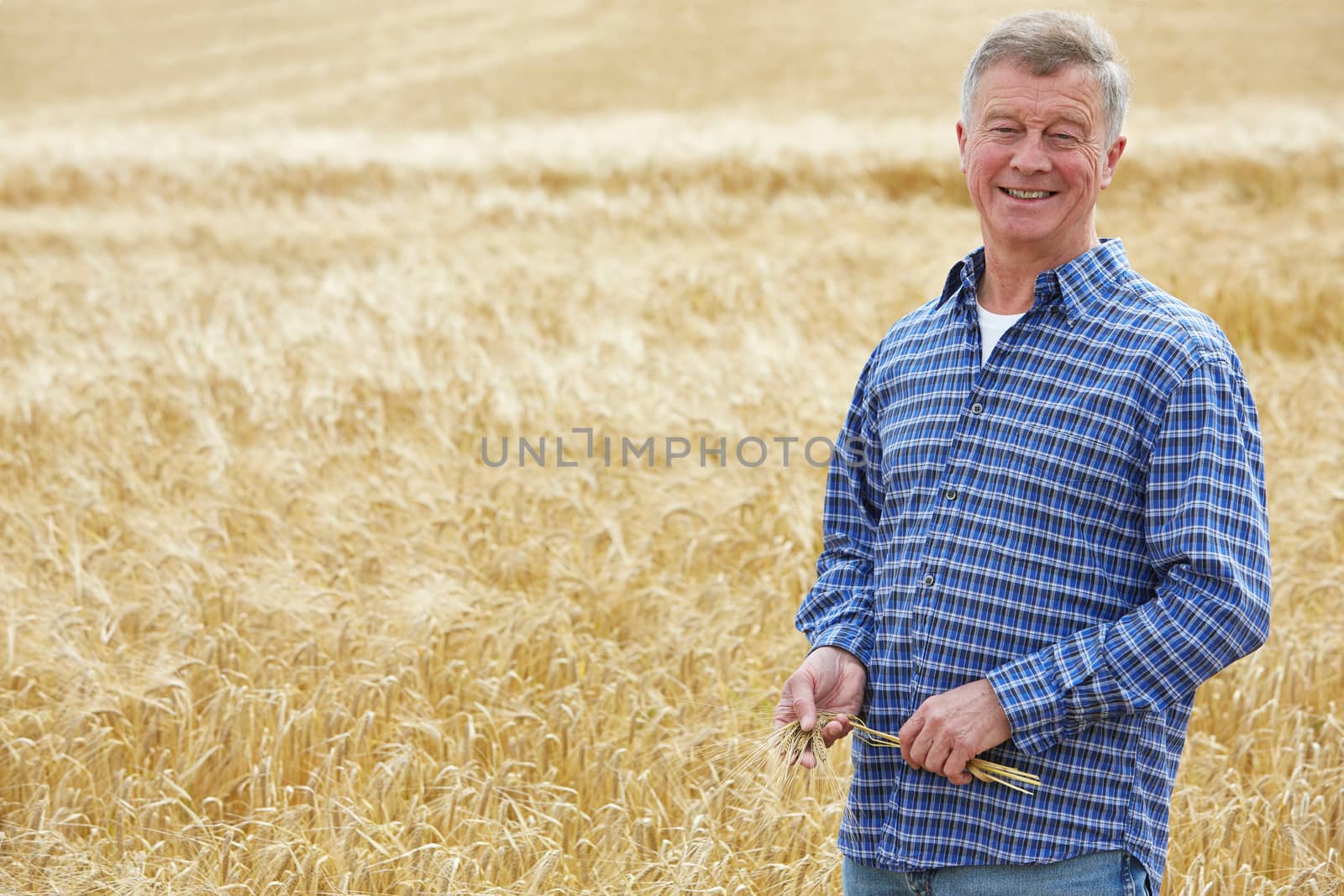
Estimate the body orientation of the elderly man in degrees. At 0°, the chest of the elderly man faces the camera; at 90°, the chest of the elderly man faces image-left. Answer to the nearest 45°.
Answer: approximately 45°
